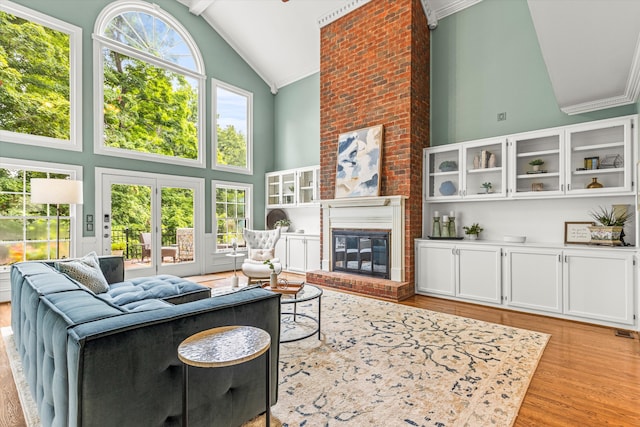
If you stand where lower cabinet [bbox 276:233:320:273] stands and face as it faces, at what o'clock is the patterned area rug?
The patterned area rug is roughly at 10 o'clock from the lower cabinet.

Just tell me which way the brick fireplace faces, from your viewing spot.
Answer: facing the viewer and to the left of the viewer

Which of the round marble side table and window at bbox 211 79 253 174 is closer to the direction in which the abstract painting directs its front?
the round marble side table

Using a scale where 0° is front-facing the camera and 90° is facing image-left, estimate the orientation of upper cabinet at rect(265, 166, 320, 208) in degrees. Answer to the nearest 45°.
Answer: approximately 45°

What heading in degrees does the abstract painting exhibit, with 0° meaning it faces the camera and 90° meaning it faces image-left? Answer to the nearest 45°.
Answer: approximately 45°

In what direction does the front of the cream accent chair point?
toward the camera

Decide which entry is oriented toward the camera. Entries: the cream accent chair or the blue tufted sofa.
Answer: the cream accent chair

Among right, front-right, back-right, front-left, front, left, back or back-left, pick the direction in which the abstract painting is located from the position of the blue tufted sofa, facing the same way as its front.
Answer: front

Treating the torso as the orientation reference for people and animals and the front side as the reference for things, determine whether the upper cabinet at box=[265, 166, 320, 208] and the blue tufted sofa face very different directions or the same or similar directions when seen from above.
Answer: very different directions

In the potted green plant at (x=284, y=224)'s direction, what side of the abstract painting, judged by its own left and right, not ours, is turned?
right

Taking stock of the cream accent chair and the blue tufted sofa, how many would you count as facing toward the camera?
1

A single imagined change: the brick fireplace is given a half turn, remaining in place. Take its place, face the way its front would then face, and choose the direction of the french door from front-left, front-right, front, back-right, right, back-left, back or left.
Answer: back-left

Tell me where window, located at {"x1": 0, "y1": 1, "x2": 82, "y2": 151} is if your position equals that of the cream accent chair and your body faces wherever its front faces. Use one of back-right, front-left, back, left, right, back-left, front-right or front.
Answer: right

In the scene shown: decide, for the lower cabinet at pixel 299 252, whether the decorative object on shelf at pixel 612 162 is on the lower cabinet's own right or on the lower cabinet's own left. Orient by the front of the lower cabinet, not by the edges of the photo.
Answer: on the lower cabinet's own left

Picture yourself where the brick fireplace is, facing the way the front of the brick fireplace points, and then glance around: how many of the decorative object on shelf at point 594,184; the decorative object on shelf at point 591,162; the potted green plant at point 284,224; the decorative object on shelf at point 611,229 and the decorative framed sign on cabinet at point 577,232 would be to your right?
1

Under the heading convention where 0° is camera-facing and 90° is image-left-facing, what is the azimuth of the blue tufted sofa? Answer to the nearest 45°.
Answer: approximately 225°
